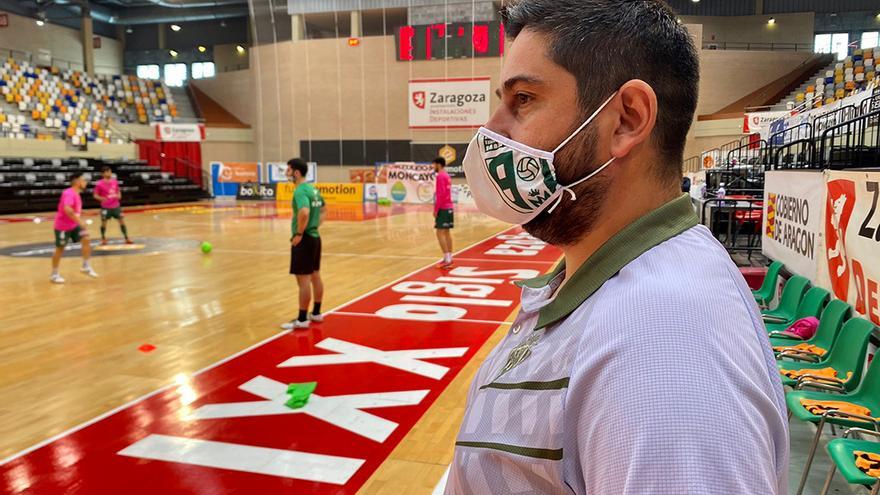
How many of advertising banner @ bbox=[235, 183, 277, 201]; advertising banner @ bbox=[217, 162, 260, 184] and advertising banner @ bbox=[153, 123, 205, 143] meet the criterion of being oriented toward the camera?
3

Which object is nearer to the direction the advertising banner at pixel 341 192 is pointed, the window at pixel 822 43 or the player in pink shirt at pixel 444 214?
the player in pink shirt

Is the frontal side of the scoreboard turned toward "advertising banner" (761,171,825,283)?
yes

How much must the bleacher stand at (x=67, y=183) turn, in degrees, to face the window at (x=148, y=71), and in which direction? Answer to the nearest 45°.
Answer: approximately 135° to its left

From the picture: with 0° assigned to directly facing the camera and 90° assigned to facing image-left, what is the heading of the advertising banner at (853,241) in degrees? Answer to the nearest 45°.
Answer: approximately 45°

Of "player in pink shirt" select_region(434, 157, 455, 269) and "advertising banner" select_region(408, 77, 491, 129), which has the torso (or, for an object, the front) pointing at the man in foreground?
the advertising banner

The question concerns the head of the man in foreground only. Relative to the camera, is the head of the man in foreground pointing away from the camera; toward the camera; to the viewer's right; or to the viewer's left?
to the viewer's left

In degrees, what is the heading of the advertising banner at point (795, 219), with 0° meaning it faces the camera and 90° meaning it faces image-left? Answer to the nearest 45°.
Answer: approximately 45°

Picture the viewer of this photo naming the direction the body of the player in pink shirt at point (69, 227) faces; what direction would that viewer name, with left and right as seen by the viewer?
facing to the right of the viewer

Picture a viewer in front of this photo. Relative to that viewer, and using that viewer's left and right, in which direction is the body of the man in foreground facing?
facing to the left of the viewer

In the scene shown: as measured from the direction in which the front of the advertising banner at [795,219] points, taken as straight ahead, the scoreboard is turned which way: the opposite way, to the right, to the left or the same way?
to the left

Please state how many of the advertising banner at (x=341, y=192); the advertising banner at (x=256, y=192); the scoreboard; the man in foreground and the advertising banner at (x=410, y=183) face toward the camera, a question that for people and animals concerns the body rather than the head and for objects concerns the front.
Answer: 4

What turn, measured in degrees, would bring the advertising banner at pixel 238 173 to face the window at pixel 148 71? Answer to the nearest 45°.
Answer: approximately 180°
